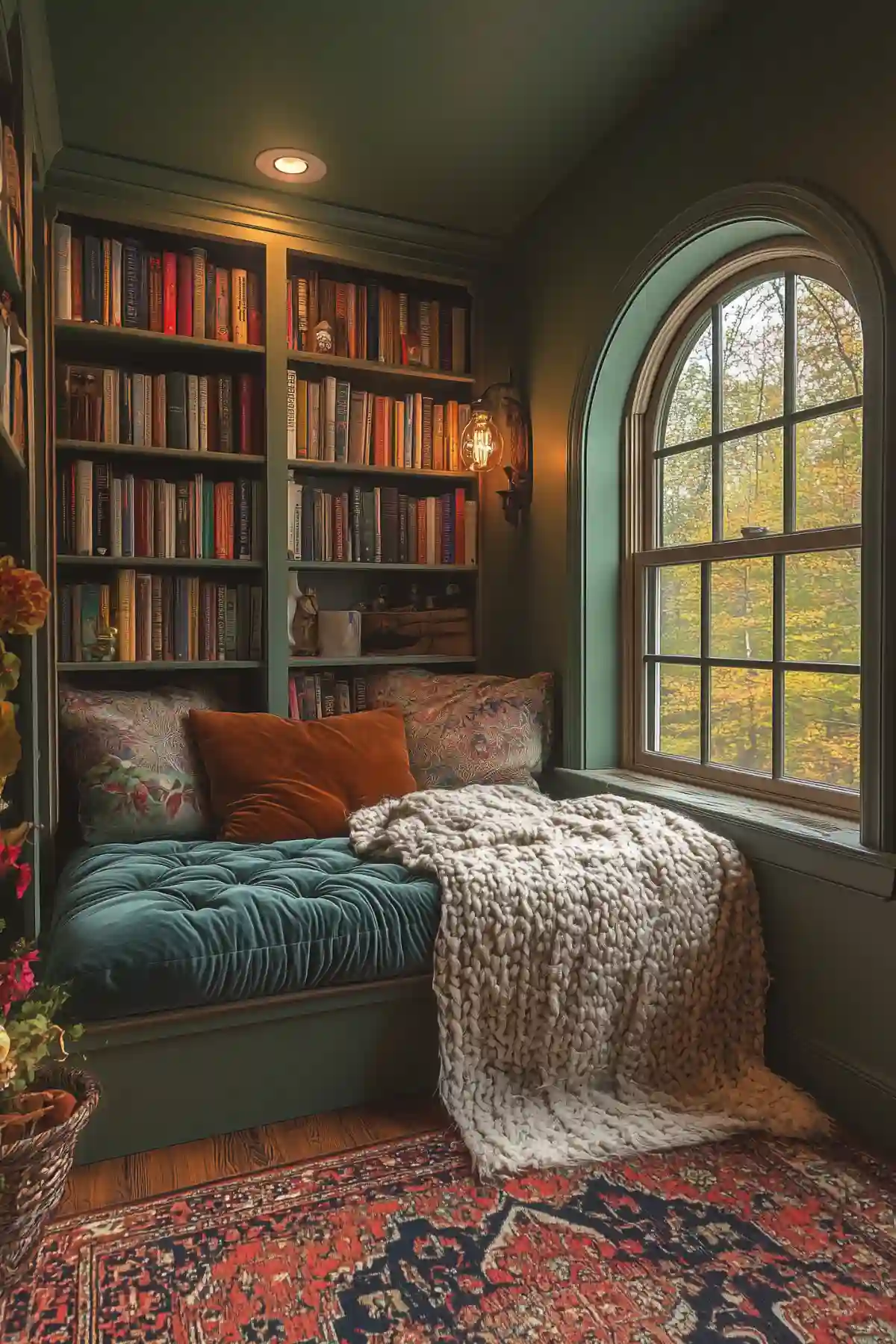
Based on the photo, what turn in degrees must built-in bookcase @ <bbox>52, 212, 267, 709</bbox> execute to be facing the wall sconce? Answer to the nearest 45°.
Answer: approximately 90° to its left

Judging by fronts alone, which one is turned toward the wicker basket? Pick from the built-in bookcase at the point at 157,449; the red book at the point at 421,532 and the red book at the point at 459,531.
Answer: the built-in bookcase

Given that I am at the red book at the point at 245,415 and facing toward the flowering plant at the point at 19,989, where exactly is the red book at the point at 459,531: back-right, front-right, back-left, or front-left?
back-left

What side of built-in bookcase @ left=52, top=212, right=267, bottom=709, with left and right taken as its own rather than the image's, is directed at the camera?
front

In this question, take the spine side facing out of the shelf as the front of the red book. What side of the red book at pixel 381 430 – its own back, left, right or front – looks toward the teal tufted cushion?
front

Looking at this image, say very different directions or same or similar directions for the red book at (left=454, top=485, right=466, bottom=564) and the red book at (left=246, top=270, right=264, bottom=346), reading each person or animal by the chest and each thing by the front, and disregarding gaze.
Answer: same or similar directions

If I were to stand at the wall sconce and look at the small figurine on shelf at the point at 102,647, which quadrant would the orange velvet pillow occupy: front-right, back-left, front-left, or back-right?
front-left

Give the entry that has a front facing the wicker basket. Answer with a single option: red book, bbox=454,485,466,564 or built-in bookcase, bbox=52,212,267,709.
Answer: the built-in bookcase
